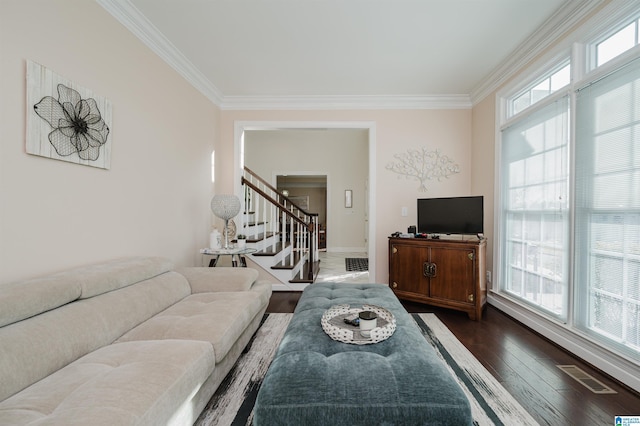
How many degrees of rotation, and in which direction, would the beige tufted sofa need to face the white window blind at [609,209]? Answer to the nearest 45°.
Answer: approximately 45° to its left

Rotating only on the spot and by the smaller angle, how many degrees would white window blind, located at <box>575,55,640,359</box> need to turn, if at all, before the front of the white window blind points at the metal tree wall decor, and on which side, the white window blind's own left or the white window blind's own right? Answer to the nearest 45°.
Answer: approximately 90° to the white window blind's own right

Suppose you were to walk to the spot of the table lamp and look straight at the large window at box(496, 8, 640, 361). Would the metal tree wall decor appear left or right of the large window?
left

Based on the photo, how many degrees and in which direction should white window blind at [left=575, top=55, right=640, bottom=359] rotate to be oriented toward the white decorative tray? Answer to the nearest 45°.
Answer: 0° — it already faces it

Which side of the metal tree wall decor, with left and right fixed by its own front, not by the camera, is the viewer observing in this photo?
front

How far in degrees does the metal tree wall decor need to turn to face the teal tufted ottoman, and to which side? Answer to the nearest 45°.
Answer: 0° — it already faces it

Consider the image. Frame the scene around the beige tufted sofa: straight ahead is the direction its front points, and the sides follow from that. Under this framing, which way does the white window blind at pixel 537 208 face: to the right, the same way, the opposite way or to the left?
the opposite way

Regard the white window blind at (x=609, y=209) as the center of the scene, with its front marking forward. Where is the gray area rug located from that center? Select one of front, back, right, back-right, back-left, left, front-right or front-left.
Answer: front

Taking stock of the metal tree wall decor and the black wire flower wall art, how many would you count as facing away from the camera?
0

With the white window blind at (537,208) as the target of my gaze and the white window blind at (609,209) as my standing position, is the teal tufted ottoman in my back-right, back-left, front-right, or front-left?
back-left

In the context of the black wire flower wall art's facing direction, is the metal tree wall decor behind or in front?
in front

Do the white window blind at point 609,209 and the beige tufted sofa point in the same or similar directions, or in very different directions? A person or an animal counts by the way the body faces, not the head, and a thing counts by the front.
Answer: very different directions

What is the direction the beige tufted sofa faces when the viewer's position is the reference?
facing the viewer and to the right of the viewer

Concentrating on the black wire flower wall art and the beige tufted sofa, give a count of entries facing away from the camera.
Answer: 0

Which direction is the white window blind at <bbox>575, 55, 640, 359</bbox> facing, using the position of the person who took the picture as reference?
facing the viewer and to the left of the viewer

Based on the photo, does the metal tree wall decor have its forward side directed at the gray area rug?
yes
